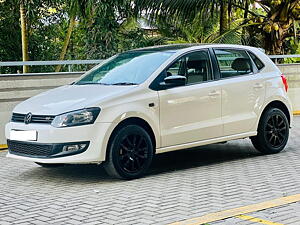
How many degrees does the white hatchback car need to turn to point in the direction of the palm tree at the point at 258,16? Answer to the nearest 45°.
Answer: approximately 135° to its right

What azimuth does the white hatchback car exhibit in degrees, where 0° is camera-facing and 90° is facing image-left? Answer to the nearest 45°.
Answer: approximately 45°
